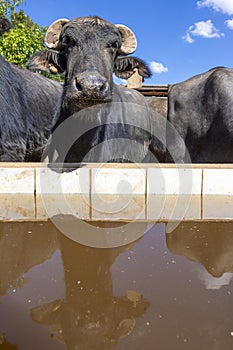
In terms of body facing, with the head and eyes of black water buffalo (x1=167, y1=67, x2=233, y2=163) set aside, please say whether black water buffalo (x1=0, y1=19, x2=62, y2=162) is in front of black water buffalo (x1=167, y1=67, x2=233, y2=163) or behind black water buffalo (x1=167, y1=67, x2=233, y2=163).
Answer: behind

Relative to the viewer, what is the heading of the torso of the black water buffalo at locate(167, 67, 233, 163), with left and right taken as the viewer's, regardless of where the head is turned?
facing to the right of the viewer

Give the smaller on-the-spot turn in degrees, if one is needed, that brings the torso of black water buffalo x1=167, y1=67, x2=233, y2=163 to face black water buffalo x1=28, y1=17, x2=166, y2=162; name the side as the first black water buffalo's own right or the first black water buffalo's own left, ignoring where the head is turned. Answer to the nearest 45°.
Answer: approximately 135° to the first black water buffalo's own right
